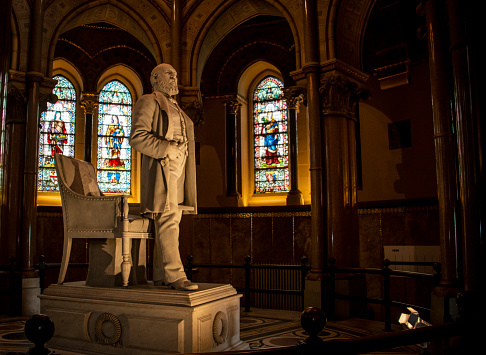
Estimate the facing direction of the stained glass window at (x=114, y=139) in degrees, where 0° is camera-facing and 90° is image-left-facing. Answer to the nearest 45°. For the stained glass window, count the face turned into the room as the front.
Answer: approximately 0°

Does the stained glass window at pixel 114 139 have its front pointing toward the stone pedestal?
yes

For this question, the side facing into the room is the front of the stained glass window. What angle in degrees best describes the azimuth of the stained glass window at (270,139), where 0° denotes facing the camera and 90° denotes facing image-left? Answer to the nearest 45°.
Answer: approximately 0°

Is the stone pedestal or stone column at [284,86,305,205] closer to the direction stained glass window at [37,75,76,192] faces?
the stone pedestal

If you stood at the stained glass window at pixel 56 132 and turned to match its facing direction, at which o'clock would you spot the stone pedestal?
The stone pedestal is roughly at 12 o'clock from the stained glass window.

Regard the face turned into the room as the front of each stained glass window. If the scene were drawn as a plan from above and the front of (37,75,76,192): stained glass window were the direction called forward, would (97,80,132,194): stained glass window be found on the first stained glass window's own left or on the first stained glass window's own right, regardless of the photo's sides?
on the first stained glass window's own left

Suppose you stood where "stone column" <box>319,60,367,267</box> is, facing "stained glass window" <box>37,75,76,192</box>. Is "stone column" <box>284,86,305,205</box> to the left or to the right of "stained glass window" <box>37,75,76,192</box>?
right

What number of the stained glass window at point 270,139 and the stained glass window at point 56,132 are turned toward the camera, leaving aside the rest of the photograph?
2

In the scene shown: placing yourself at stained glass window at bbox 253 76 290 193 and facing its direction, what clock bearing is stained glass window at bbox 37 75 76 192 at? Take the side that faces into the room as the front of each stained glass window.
stained glass window at bbox 37 75 76 192 is roughly at 3 o'clock from stained glass window at bbox 253 76 290 193.
